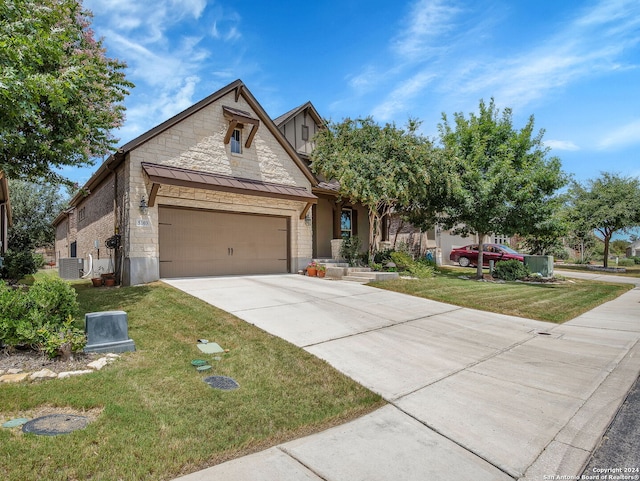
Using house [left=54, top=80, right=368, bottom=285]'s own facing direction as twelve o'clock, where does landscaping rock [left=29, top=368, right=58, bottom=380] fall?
The landscaping rock is roughly at 2 o'clock from the house.

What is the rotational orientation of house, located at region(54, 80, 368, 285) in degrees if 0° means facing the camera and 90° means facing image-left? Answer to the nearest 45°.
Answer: approximately 315°

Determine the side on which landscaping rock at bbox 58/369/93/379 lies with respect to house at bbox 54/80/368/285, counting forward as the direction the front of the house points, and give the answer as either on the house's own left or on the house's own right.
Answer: on the house's own right

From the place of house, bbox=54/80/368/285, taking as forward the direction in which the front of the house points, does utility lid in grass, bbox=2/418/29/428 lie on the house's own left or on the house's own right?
on the house's own right

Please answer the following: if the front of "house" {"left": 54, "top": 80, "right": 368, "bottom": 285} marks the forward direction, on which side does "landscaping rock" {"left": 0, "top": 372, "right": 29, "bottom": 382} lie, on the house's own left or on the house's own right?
on the house's own right

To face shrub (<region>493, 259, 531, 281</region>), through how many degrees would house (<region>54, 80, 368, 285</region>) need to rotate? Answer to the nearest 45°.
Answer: approximately 45° to its left

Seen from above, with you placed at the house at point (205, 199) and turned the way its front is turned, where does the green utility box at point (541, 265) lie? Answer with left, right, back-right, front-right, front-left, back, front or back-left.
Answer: front-left

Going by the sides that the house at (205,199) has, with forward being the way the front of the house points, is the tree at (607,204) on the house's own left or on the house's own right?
on the house's own left

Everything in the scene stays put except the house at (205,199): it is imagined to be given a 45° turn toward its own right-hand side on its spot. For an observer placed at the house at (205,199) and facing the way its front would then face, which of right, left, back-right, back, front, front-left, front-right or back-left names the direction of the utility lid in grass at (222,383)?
front

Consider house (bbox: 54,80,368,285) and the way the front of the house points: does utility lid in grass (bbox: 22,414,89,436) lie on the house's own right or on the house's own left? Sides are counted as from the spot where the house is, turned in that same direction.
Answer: on the house's own right

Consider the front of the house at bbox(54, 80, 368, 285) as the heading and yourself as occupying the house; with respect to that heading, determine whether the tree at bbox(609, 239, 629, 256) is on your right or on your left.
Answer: on your left

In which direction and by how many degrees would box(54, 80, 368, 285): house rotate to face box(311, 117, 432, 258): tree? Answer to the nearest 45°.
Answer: approximately 45° to its left

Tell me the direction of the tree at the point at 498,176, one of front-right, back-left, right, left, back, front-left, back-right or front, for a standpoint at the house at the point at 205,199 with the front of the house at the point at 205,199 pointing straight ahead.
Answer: front-left

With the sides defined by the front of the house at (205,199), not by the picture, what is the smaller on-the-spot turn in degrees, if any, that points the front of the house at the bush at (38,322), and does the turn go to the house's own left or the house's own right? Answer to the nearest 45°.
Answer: approximately 45° to the house's own right
